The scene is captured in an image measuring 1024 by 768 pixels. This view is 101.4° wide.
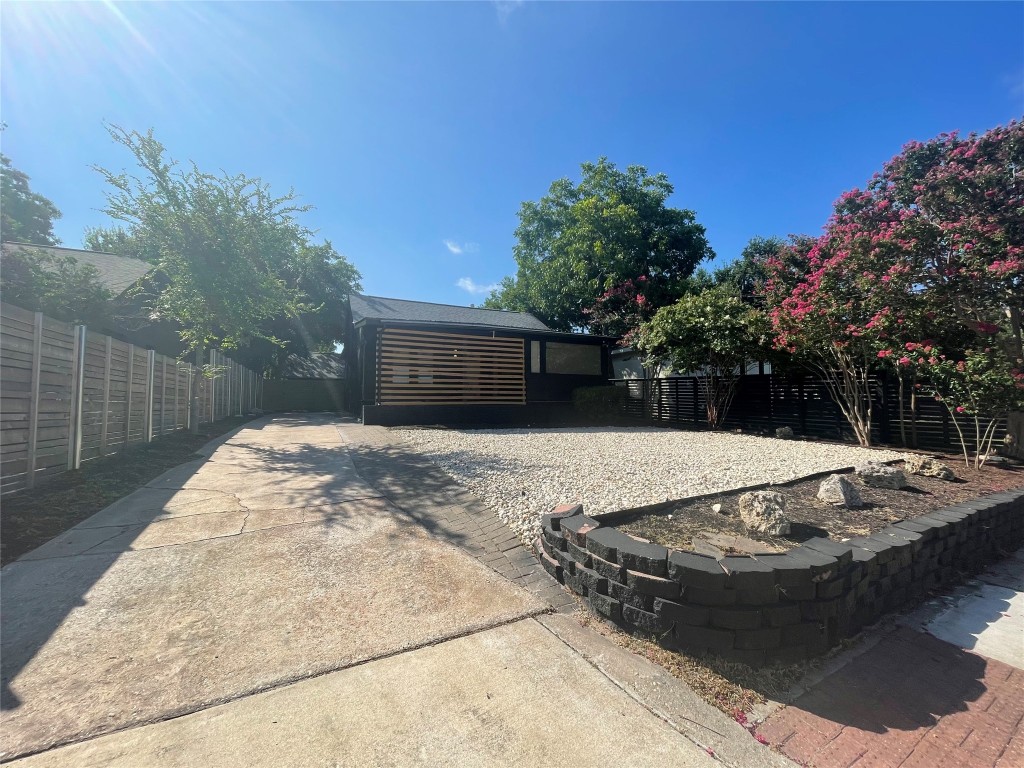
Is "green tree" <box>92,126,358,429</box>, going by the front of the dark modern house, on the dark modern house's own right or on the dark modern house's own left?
on the dark modern house's own right

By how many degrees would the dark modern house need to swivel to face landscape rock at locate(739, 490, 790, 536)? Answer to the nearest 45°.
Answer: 0° — it already faces it

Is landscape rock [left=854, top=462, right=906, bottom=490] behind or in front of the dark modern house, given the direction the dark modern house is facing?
in front

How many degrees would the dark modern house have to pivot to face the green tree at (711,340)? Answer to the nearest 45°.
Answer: approximately 45° to its left

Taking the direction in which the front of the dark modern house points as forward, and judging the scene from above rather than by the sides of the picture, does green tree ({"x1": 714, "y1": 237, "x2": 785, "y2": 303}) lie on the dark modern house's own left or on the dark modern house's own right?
on the dark modern house's own left

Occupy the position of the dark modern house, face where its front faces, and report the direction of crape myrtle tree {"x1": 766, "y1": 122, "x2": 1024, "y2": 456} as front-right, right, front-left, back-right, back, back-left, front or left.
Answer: front-left

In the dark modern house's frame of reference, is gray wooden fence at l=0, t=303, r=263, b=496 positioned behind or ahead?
ahead

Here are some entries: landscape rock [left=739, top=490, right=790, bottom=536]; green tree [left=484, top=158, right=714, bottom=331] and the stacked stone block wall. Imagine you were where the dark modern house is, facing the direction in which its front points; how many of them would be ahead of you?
2

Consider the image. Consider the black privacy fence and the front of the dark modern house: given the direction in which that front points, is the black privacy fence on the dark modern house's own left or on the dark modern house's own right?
on the dark modern house's own left

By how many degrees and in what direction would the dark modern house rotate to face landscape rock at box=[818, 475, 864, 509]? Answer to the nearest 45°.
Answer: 0° — it already faces it

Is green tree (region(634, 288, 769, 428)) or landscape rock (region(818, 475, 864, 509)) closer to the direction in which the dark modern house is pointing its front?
the landscape rock

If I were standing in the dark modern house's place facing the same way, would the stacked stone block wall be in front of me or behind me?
in front

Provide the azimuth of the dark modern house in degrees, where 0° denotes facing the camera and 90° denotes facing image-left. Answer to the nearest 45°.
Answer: approximately 0°
